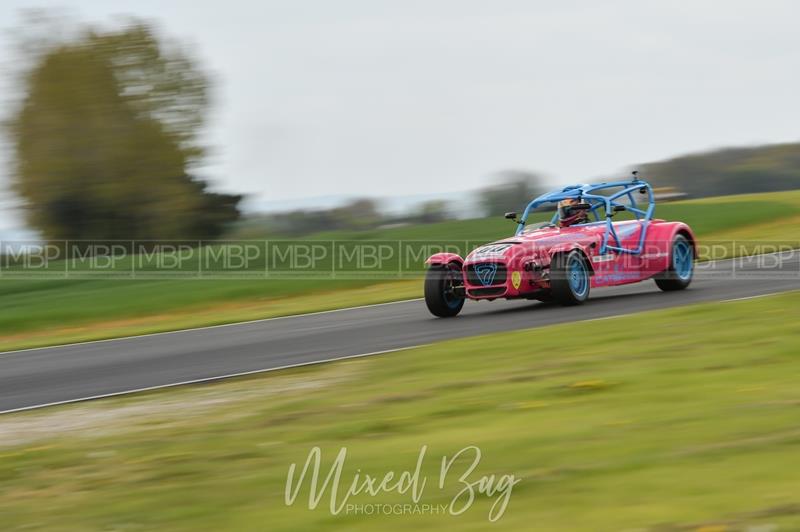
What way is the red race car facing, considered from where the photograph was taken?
facing the viewer and to the left of the viewer
